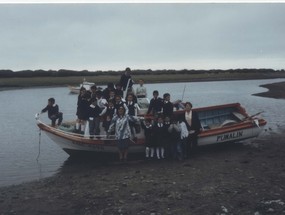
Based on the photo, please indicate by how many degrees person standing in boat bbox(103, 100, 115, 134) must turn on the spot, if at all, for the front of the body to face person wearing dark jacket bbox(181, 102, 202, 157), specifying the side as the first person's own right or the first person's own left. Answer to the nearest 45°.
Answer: approximately 90° to the first person's own left

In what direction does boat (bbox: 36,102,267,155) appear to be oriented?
to the viewer's left

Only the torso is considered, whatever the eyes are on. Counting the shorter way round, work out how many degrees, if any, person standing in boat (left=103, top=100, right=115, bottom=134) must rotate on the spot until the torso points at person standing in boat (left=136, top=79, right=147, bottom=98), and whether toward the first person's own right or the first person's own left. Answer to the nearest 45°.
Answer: approximately 135° to the first person's own left

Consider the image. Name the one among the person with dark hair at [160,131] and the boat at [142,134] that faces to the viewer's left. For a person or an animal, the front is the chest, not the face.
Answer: the boat

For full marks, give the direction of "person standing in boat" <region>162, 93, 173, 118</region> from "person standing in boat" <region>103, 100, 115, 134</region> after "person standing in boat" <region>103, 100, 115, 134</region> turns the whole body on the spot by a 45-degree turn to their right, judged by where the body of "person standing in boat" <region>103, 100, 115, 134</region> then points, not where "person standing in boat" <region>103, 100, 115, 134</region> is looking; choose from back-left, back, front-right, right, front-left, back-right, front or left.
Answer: back-left

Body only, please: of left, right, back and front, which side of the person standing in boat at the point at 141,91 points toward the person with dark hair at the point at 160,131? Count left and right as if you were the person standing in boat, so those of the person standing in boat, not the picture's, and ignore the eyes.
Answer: front

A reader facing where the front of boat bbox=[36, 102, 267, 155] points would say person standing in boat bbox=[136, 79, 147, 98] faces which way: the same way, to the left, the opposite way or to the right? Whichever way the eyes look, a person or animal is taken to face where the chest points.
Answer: to the left

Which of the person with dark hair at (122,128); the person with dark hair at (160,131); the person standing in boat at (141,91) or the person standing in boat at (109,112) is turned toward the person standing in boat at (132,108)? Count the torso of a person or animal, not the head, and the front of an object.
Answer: the person standing in boat at (141,91)

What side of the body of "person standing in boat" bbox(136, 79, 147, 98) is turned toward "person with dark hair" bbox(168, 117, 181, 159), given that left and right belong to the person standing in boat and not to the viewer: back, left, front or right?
front

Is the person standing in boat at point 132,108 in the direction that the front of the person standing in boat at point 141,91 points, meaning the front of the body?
yes

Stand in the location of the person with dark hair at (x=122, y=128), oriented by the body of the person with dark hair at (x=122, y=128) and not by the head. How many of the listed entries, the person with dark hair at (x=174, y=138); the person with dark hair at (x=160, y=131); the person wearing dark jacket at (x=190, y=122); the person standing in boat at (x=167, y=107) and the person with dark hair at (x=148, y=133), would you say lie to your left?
5

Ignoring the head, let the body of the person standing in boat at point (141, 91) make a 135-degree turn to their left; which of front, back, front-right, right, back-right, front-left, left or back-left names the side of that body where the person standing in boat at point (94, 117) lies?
back

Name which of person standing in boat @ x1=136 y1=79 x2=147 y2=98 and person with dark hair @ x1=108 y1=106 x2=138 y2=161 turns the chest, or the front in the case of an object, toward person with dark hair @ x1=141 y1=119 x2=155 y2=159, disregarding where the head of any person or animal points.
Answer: the person standing in boat

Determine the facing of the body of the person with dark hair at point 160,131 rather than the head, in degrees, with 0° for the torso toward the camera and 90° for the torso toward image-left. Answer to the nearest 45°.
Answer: approximately 0°
